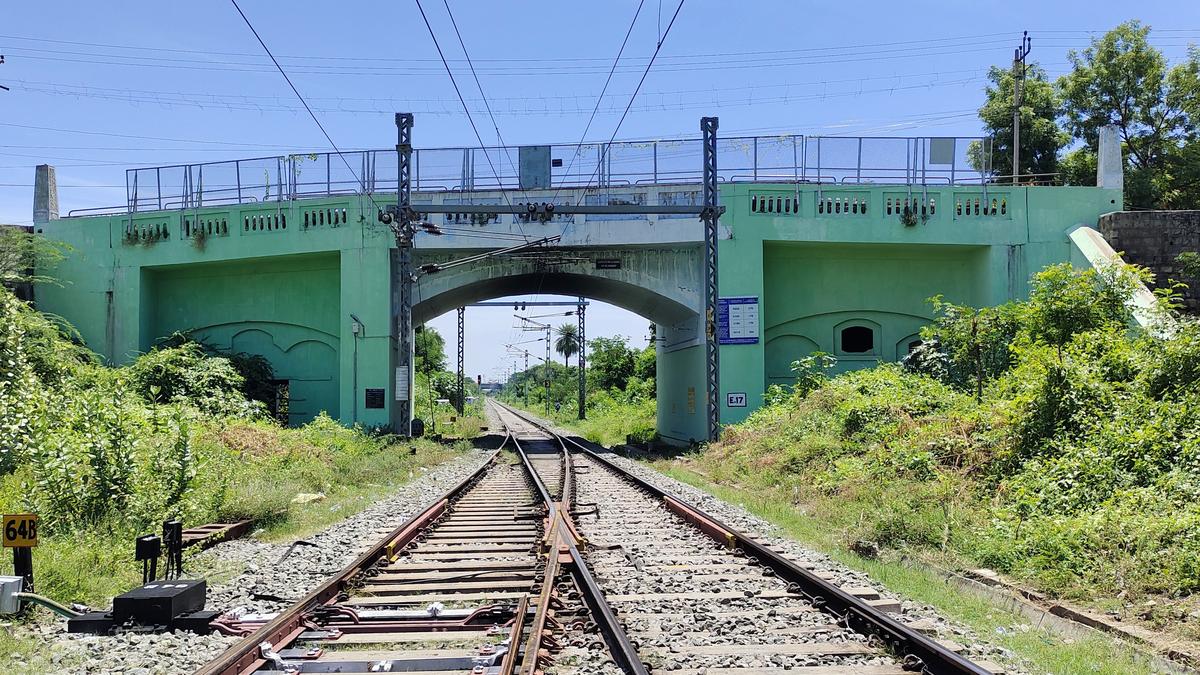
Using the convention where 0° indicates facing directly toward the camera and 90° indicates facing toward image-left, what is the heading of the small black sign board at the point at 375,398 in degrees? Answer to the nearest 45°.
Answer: approximately 0°

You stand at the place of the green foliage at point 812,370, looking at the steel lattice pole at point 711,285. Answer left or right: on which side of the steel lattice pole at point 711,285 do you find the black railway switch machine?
left

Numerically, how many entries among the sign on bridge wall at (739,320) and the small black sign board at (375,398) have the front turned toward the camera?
2

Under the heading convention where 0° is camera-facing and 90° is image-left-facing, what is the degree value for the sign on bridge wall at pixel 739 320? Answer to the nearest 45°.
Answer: approximately 0°

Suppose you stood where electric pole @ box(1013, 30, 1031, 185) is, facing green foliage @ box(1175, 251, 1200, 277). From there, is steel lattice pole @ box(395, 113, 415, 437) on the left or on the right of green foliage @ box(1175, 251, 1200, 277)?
right

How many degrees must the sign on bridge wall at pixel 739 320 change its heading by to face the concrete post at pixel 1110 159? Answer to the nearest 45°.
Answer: approximately 90° to its left

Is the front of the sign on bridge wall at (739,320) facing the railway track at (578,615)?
yes

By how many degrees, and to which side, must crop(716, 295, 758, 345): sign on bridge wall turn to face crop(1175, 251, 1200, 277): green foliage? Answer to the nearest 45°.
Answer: approximately 90° to its left

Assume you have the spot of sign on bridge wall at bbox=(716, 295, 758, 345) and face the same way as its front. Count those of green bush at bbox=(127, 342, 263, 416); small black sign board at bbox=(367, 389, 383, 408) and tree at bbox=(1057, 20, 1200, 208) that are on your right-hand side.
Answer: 2

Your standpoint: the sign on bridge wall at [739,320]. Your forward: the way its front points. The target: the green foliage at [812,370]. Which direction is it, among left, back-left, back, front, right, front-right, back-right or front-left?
left

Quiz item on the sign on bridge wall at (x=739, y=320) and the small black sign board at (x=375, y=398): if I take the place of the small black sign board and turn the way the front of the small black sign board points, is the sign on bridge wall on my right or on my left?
on my left

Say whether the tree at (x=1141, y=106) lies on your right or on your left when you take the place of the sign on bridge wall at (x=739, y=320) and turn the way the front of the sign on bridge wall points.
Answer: on your left

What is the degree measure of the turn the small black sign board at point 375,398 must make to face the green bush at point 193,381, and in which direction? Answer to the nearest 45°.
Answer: approximately 90° to its right
